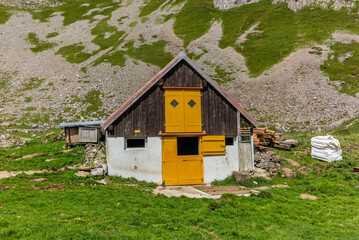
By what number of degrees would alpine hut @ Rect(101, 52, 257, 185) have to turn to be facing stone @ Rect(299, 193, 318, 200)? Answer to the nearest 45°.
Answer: approximately 45° to its left

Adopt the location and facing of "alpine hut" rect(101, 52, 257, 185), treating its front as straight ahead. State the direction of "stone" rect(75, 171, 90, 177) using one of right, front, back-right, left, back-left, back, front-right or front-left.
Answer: right

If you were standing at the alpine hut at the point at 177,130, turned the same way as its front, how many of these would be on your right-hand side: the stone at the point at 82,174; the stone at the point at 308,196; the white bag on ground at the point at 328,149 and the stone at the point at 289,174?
1

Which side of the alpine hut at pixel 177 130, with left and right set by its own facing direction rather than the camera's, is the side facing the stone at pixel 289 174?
left

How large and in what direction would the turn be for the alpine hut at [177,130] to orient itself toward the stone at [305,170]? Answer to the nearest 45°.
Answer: approximately 90° to its left

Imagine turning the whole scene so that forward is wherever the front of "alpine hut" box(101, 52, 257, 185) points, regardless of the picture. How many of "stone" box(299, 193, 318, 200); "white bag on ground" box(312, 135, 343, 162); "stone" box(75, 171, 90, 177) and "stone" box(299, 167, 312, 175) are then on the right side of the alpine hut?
1

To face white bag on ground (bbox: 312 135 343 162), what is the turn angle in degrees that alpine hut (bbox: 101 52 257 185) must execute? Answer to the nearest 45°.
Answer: approximately 90° to its left

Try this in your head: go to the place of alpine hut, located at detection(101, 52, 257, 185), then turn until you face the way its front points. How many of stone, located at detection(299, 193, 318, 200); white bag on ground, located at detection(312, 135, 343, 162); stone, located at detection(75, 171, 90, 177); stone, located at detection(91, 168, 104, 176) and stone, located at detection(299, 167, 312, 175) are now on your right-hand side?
2

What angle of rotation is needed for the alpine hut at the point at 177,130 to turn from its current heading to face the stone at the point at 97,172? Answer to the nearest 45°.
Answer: approximately 90° to its right

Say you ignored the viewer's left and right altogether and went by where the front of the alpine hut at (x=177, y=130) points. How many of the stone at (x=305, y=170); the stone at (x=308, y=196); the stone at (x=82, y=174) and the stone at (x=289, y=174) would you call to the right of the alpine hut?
1

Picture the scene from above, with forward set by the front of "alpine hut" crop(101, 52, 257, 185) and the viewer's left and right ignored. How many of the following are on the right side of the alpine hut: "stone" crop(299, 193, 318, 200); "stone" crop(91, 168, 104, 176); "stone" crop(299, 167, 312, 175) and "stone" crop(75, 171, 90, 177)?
2

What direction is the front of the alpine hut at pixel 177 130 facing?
toward the camera

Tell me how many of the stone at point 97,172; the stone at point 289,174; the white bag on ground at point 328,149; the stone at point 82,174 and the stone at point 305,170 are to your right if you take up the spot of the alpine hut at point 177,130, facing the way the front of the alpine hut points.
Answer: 2
